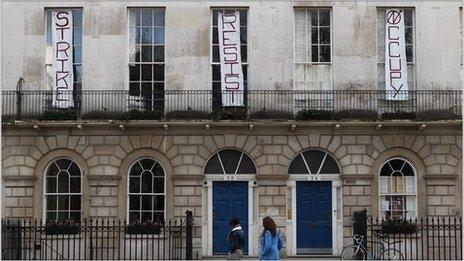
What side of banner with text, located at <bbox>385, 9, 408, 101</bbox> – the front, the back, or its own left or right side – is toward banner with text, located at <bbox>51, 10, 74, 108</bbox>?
right

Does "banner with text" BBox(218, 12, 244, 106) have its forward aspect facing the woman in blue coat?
yes

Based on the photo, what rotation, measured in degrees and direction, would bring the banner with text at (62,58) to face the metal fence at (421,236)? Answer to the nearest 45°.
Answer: approximately 90° to its left

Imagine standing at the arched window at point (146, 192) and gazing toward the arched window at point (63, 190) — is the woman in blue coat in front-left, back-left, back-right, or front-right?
back-left

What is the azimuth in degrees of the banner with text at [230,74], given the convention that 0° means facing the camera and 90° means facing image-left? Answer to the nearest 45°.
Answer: approximately 0°

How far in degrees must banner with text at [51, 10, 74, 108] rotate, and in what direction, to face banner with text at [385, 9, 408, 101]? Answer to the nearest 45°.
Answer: approximately 90° to its left

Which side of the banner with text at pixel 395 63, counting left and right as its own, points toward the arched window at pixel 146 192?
right
